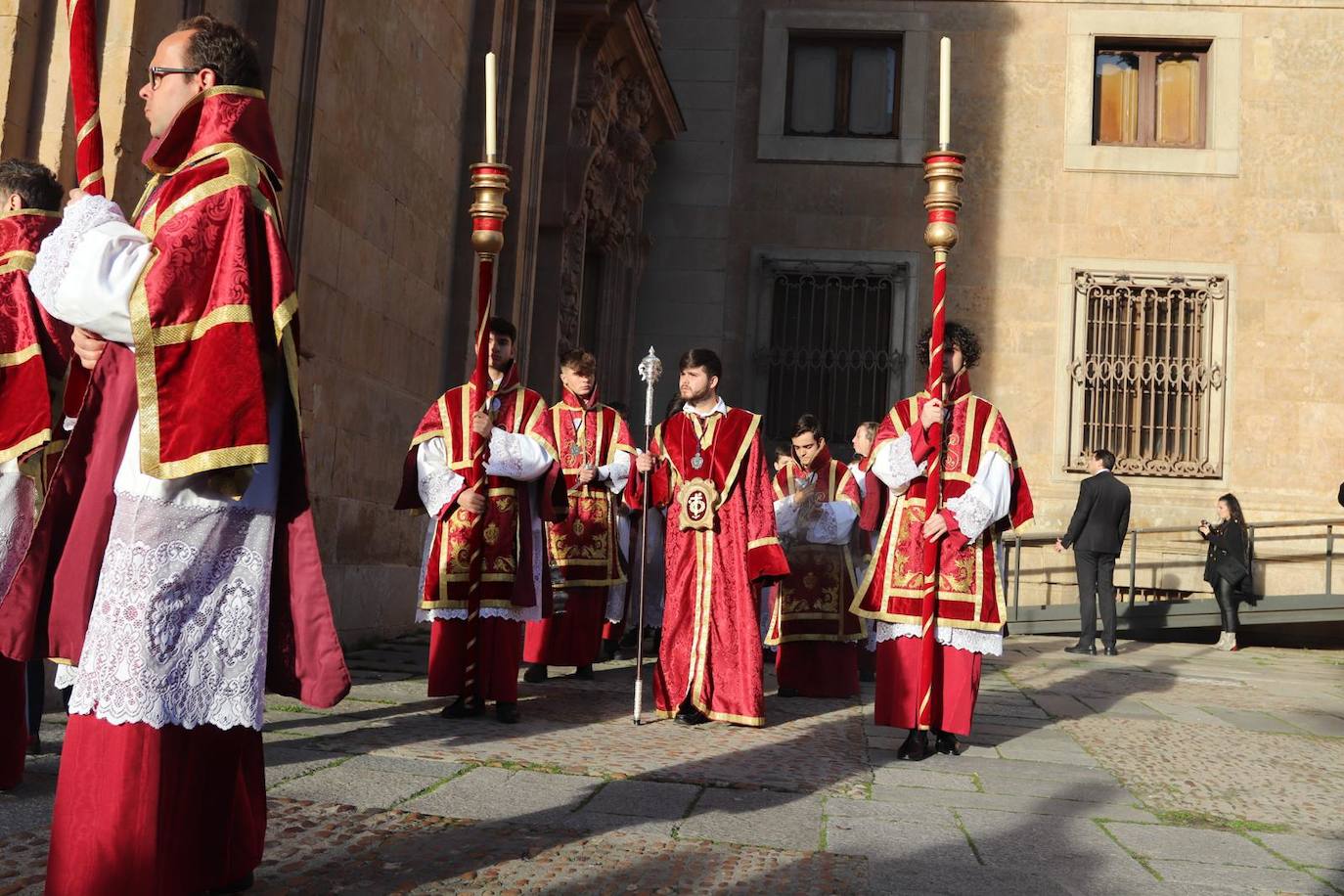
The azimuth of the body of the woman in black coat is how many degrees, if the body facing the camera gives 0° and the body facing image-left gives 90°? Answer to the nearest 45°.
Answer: approximately 90°

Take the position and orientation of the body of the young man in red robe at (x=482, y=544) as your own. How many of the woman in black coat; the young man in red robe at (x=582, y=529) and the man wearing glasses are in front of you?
1

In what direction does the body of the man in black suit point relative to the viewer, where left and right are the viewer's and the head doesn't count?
facing away from the viewer and to the left of the viewer

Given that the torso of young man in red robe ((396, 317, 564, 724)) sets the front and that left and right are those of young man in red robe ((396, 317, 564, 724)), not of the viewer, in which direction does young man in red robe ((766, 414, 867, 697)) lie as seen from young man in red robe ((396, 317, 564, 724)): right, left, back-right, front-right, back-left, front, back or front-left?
back-left

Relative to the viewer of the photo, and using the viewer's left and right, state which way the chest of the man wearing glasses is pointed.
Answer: facing to the left of the viewer

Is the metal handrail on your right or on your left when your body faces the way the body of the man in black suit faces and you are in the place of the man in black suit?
on your right

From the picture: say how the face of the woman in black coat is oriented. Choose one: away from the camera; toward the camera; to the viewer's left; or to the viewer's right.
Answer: to the viewer's left
